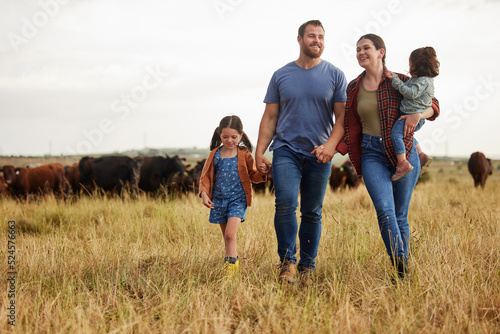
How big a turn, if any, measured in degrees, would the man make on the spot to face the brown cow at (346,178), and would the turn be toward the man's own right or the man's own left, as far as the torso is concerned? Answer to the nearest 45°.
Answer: approximately 180°

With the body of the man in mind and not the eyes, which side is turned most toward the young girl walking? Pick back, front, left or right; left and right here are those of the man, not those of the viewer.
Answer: right

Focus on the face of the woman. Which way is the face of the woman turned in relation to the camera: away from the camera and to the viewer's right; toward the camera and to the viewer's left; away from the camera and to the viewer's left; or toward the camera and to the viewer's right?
toward the camera and to the viewer's left

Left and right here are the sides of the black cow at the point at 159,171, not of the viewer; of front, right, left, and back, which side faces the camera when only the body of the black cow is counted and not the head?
right

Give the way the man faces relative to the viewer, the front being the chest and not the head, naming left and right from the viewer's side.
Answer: facing the viewer

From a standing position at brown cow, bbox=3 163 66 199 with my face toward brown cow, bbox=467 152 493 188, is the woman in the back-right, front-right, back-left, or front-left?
front-right

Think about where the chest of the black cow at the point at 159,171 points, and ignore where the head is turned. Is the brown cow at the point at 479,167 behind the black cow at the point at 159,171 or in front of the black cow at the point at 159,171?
in front

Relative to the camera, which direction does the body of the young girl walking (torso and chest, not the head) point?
toward the camera

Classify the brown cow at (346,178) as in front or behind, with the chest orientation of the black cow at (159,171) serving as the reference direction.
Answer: in front
